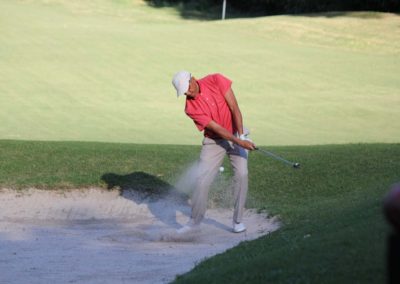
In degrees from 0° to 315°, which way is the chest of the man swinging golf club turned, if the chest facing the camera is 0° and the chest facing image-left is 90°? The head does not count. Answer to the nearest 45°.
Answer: approximately 0°

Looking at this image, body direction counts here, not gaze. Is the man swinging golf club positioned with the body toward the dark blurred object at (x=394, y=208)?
yes

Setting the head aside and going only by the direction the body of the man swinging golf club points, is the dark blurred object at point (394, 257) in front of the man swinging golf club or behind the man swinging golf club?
in front

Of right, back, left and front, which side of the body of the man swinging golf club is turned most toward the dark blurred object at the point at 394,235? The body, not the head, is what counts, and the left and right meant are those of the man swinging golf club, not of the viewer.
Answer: front
